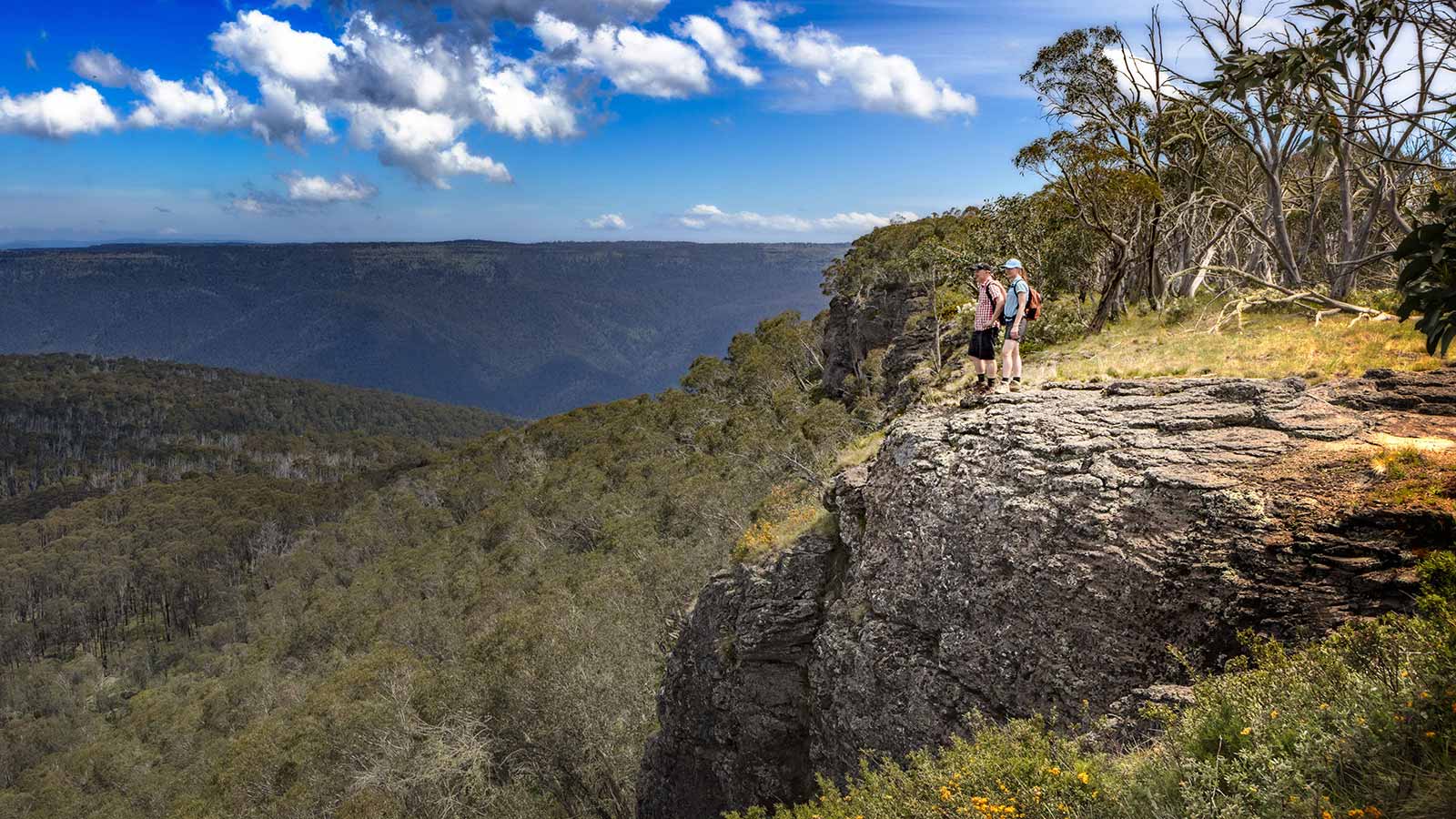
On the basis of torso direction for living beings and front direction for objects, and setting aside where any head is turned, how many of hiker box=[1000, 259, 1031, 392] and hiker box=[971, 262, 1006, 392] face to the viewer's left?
2

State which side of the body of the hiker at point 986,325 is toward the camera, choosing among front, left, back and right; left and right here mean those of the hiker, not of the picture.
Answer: left

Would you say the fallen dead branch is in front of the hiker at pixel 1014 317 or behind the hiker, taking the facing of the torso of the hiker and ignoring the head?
behind

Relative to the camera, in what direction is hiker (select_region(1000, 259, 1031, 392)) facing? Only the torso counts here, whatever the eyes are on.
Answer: to the viewer's left
